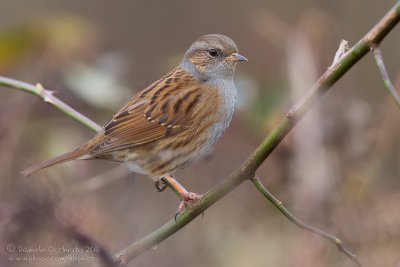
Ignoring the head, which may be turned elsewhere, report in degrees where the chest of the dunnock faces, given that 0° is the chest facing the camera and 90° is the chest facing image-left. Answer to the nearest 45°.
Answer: approximately 270°

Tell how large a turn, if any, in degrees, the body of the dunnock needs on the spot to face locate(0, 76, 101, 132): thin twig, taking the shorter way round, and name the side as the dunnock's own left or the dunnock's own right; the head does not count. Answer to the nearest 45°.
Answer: approximately 135° to the dunnock's own right
